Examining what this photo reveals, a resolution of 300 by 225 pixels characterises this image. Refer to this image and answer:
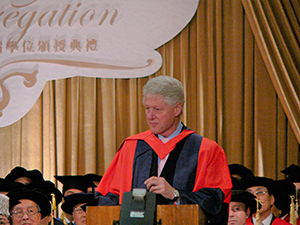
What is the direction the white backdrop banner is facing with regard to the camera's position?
facing the viewer

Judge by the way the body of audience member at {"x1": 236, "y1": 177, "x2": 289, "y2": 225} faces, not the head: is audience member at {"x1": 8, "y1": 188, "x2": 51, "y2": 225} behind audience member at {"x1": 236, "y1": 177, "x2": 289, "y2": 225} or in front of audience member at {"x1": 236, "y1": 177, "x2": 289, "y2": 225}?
in front

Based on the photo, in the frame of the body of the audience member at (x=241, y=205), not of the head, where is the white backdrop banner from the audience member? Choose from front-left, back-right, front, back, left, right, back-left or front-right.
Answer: right

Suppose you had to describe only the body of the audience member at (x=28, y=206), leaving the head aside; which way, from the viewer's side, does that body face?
toward the camera

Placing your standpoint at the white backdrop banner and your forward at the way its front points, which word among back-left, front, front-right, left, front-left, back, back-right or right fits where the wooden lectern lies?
front

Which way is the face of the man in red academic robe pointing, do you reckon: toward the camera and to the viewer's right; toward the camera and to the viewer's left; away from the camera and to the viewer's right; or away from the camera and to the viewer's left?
toward the camera and to the viewer's left

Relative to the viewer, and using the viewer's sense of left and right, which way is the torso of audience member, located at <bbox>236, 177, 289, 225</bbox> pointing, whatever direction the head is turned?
facing the viewer and to the left of the viewer

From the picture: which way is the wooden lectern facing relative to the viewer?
toward the camera

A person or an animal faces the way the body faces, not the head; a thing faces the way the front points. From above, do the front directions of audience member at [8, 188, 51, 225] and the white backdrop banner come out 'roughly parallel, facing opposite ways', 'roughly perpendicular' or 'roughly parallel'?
roughly parallel

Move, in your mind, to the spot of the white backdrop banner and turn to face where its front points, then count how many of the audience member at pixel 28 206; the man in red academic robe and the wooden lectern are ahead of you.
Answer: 3

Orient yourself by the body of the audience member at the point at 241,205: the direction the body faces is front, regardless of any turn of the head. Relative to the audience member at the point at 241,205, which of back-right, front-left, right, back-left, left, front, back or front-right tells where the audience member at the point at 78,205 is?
front-right

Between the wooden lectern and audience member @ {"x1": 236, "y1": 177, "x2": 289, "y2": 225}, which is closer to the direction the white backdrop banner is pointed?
the wooden lectern

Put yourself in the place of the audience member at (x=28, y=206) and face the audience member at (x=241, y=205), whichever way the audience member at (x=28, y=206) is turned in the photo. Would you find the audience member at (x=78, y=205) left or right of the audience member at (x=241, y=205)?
left

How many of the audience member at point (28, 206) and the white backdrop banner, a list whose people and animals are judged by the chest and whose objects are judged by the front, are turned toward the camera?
2
